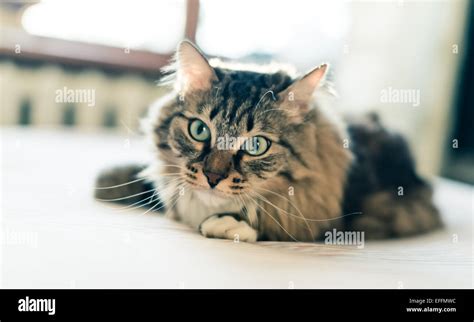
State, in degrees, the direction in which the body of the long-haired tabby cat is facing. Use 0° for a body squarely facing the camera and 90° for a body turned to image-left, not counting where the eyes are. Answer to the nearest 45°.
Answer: approximately 45°
